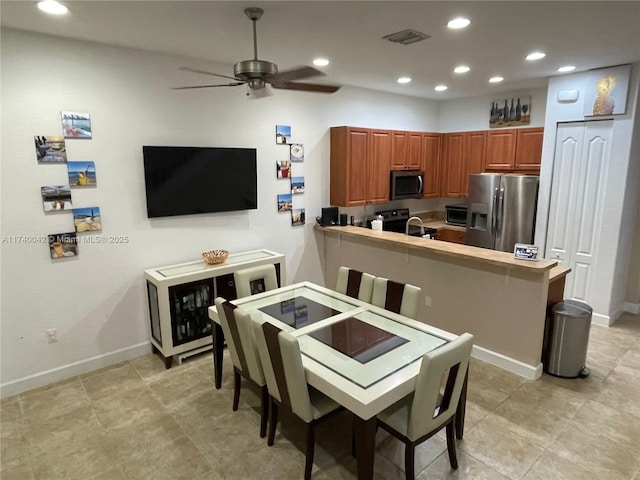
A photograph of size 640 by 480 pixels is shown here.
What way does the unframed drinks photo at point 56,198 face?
toward the camera

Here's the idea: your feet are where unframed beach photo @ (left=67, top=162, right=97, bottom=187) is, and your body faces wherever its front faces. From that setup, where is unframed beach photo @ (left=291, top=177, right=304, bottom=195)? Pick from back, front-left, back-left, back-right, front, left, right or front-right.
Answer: left

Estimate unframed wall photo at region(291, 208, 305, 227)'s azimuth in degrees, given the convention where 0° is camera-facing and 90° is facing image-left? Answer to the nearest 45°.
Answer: approximately 315°

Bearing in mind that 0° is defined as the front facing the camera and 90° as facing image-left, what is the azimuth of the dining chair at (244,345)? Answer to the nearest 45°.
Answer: approximately 225°

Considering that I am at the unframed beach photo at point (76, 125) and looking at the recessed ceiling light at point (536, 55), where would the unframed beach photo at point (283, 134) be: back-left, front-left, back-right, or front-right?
front-left

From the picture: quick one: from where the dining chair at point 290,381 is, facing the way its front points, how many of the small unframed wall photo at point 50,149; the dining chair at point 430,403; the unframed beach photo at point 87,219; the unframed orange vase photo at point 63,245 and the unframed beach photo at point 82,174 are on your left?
4

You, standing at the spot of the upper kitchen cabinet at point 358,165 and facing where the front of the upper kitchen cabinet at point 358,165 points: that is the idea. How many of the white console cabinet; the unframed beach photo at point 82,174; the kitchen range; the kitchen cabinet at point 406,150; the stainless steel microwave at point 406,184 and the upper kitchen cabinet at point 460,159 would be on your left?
4

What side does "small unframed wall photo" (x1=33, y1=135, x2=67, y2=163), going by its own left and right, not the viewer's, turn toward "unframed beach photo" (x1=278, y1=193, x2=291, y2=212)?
left

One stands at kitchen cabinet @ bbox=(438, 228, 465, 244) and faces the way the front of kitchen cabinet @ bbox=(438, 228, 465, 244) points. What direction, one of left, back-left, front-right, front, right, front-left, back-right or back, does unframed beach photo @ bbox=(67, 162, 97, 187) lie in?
front

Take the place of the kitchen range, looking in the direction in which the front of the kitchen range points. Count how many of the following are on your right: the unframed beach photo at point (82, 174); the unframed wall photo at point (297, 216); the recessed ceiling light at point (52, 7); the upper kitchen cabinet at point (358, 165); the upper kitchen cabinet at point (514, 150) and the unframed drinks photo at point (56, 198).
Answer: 5

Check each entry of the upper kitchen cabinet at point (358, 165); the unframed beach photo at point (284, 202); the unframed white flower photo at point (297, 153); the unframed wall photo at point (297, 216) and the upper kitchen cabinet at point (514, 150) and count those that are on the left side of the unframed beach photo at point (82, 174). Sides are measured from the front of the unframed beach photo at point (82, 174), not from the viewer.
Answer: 5

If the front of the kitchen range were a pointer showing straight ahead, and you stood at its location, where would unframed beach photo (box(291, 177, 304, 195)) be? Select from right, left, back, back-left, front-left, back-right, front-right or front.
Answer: right

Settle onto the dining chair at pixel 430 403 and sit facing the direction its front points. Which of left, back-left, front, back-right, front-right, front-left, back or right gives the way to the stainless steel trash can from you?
right

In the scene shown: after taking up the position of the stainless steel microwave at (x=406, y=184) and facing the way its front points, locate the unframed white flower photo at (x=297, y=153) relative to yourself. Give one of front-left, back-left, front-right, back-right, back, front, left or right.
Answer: right

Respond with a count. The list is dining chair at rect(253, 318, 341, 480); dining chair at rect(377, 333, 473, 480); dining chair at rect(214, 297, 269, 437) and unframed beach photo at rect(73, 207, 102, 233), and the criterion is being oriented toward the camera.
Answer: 1

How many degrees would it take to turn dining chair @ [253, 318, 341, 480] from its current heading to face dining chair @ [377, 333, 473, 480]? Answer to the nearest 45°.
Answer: approximately 45° to its right

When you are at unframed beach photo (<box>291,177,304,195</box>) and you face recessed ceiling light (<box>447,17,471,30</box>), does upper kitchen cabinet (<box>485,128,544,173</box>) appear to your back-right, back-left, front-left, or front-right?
front-left

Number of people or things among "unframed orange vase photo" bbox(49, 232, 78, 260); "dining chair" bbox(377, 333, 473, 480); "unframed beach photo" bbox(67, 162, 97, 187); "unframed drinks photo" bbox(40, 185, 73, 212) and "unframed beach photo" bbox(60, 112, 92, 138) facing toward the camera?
4
